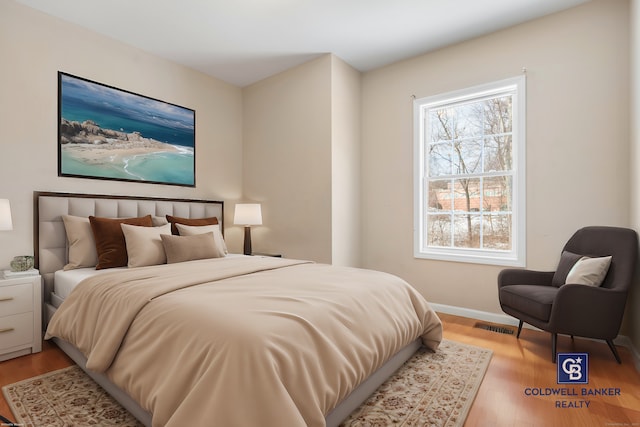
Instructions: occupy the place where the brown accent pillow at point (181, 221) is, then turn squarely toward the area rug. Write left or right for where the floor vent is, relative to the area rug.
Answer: left

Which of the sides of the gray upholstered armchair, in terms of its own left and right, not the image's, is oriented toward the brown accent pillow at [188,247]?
front

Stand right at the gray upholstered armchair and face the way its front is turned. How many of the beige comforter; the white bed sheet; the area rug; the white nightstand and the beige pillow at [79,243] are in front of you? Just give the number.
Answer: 5

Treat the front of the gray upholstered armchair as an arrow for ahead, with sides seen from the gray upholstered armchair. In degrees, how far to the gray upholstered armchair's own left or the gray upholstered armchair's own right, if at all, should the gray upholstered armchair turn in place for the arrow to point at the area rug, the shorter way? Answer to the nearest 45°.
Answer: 0° — it already faces it

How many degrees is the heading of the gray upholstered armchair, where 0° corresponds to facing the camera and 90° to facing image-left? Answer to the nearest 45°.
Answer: approximately 45°

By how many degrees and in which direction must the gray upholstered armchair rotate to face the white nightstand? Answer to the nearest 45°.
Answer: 0° — it already faces it

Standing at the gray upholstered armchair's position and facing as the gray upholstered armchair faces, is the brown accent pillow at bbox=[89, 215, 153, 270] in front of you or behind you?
in front

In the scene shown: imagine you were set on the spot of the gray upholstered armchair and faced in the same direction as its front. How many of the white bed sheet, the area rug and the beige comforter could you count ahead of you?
3

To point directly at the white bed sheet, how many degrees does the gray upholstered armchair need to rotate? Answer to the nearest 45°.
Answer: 0° — it already faces it

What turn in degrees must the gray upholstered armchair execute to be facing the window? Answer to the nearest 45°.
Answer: approximately 90° to its right
